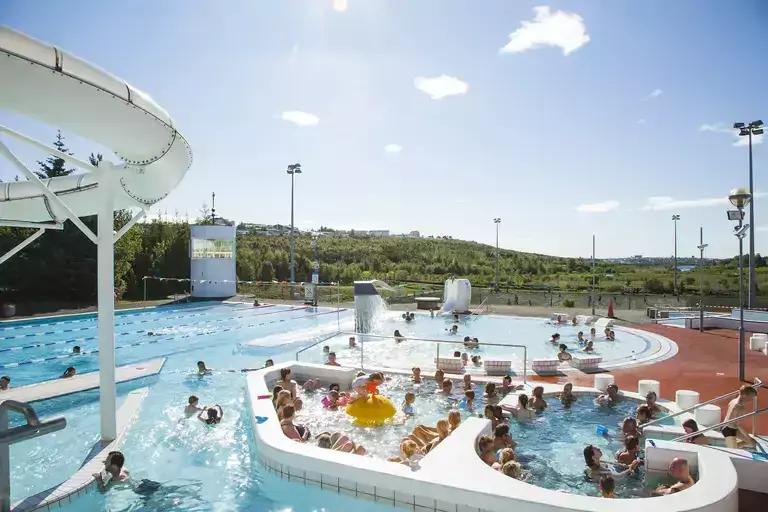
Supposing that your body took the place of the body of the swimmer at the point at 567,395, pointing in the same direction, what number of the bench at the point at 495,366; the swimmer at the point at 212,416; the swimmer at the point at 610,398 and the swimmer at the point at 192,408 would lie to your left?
1

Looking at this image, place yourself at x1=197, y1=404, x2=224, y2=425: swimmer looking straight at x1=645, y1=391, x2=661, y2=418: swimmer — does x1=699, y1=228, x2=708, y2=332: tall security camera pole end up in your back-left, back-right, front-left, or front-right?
front-left

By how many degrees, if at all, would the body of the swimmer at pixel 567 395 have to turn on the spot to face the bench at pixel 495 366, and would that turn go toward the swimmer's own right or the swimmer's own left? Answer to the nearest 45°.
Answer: approximately 135° to the swimmer's own right

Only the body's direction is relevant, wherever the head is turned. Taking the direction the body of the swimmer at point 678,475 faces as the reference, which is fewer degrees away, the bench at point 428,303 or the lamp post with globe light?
the bench

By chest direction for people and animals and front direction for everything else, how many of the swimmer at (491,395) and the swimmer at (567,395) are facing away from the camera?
1

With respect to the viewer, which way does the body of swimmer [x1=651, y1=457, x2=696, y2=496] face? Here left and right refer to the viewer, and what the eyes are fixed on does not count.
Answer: facing to the left of the viewer

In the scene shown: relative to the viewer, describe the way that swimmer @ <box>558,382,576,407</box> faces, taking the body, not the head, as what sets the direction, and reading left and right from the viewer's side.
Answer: facing the viewer

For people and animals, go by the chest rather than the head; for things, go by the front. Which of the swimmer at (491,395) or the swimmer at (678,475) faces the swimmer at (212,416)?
the swimmer at (678,475)

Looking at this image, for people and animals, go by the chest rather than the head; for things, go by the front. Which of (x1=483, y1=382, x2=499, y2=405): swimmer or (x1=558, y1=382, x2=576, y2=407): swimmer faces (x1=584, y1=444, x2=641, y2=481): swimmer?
(x1=558, y1=382, x2=576, y2=407): swimmer

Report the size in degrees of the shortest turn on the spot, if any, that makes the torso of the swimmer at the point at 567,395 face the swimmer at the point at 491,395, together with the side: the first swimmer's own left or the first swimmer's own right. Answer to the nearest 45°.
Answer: approximately 90° to the first swimmer's own right

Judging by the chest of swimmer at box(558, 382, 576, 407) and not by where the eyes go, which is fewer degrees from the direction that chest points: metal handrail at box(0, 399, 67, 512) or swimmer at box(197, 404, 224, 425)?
the metal handrail
